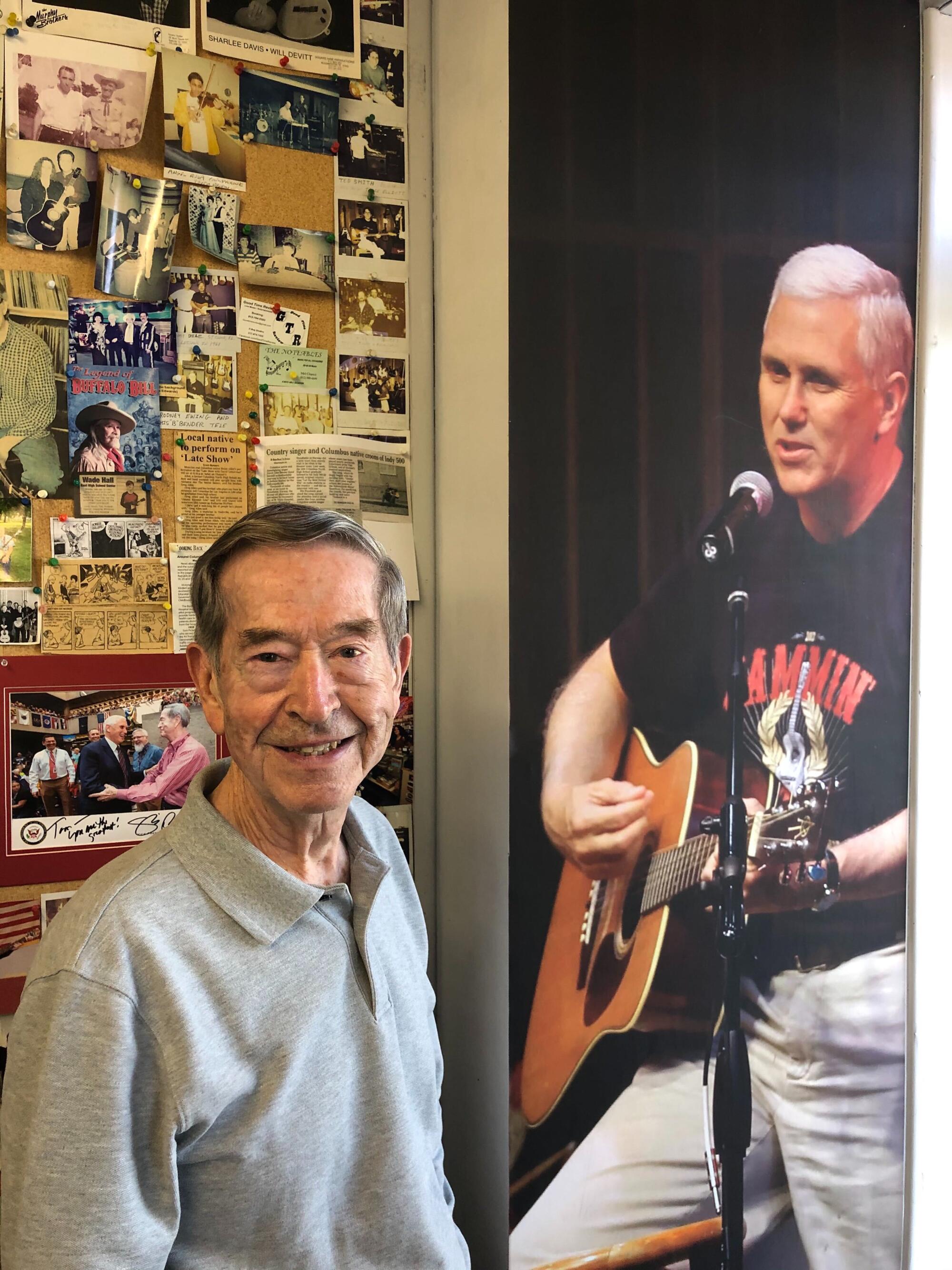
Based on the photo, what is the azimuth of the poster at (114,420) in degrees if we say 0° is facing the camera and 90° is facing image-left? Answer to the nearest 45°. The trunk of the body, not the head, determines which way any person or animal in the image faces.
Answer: approximately 0°

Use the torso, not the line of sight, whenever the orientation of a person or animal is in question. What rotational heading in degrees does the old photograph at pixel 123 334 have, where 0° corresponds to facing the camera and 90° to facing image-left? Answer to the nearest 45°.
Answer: approximately 0°
